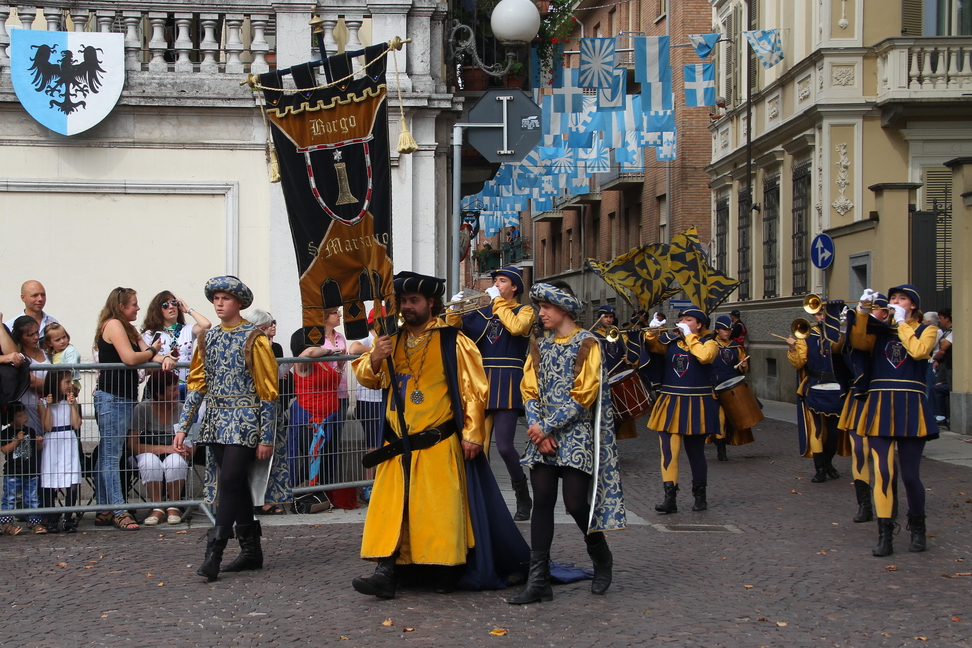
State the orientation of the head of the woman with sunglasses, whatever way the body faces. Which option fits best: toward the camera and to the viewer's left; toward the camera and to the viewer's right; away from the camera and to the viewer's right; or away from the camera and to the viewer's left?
toward the camera and to the viewer's right

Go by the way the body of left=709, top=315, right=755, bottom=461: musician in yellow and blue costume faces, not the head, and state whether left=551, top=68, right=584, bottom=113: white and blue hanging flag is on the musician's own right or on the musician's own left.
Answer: on the musician's own right

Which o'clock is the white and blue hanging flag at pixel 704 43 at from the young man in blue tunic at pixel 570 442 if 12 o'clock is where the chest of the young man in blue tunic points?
The white and blue hanging flag is roughly at 5 o'clock from the young man in blue tunic.

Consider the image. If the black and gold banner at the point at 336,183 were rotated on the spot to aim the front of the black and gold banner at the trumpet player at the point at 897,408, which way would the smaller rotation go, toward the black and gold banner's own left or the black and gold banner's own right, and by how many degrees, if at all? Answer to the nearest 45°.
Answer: approximately 90° to the black and gold banner's own left

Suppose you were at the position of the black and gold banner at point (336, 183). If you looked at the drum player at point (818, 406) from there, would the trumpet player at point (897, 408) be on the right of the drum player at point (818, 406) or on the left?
right

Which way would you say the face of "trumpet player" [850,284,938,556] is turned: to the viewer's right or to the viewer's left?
to the viewer's left

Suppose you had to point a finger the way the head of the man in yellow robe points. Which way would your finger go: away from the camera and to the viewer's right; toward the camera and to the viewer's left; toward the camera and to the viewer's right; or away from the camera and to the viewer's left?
toward the camera and to the viewer's left

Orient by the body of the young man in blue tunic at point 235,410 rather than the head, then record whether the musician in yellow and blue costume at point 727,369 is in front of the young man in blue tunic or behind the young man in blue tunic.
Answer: behind

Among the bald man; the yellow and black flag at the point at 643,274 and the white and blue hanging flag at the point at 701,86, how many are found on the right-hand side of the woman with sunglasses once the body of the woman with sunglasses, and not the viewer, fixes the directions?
1

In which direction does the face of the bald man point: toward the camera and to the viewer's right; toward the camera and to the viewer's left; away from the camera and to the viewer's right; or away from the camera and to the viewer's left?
toward the camera and to the viewer's right

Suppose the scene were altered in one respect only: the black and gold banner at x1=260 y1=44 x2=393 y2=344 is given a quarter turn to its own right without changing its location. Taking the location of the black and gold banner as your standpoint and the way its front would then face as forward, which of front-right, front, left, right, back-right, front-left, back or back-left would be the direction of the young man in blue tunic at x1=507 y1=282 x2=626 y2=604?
back-left
